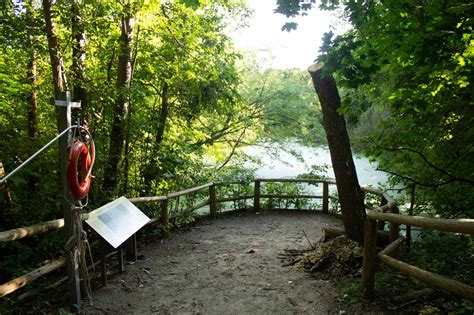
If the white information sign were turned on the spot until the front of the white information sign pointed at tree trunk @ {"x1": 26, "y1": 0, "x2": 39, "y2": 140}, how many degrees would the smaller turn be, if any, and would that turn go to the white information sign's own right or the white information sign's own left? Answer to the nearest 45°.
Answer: approximately 180°

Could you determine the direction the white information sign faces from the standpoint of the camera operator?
facing the viewer and to the right of the viewer

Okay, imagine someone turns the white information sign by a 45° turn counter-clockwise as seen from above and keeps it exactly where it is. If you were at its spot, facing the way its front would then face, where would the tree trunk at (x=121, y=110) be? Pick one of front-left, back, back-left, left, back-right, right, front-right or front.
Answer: left

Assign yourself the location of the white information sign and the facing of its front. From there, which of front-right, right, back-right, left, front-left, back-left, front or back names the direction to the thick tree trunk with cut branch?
front-left

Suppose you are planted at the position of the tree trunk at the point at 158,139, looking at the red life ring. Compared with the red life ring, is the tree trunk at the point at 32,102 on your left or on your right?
right
